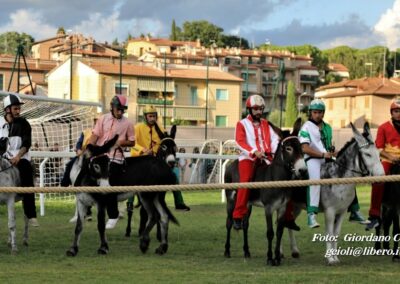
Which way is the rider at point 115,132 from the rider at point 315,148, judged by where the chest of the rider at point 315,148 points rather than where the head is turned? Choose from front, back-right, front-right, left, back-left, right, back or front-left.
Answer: back-right

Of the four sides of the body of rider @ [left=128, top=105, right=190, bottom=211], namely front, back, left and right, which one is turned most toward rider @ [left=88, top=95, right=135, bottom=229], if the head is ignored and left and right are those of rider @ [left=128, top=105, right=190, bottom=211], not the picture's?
right

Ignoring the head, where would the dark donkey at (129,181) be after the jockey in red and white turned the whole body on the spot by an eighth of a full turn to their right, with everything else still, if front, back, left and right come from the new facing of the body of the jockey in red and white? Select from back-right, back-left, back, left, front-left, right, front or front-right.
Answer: right

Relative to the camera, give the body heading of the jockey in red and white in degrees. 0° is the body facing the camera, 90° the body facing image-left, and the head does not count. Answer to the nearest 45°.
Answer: approximately 315°

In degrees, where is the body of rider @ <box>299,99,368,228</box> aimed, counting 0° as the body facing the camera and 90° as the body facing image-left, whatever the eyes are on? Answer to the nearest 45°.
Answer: approximately 315°

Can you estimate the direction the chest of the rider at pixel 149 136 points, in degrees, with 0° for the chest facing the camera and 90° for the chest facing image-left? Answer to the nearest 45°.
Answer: approximately 315°

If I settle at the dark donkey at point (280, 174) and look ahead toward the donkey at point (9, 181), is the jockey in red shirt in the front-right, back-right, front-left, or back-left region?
back-right

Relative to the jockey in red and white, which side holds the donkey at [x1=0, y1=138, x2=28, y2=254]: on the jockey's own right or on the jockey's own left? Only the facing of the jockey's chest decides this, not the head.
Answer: on the jockey's own right
